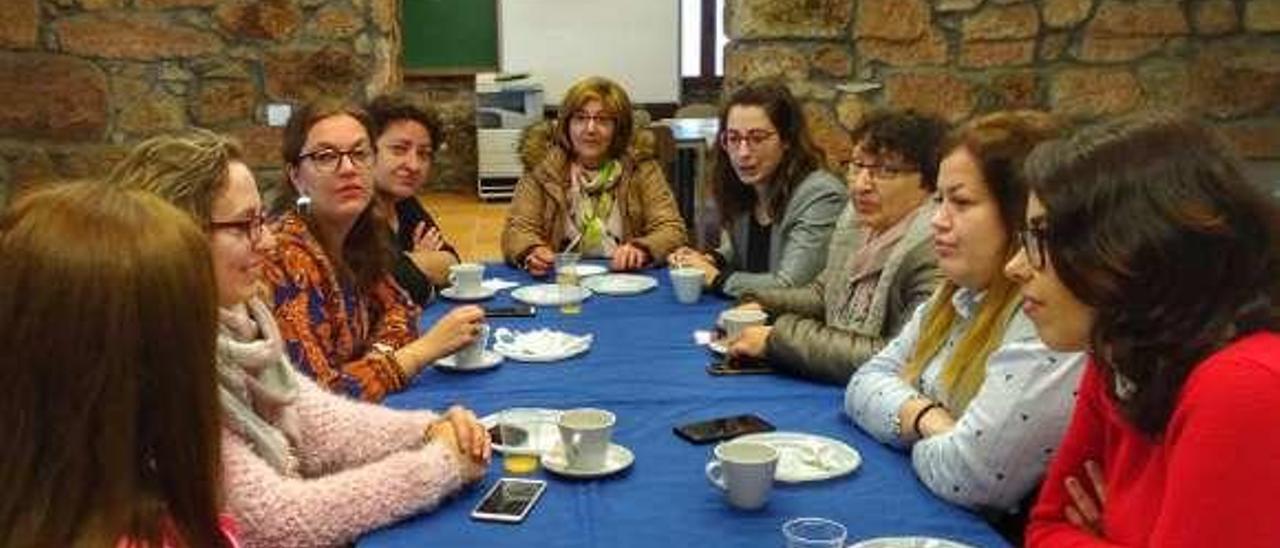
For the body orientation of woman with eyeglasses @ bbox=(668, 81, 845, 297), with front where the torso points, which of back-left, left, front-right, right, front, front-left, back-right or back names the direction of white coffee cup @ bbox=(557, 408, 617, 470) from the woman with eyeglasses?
front-left

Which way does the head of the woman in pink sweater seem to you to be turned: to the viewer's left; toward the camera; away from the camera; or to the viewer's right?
to the viewer's right

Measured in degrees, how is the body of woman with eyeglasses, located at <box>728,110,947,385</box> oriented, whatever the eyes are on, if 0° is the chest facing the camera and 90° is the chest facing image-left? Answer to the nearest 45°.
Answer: approximately 45°

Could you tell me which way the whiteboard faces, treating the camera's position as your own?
facing the viewer

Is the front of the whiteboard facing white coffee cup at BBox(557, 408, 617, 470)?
yes

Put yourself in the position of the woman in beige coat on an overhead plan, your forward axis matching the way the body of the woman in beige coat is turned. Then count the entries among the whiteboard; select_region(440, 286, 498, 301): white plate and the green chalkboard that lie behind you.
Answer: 2

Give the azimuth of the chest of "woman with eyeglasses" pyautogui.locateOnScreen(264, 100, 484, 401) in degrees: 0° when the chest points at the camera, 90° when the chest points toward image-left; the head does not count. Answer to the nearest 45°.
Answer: approximately 315°

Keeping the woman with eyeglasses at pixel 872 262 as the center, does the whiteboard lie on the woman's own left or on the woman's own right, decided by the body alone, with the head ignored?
on the woman's own right

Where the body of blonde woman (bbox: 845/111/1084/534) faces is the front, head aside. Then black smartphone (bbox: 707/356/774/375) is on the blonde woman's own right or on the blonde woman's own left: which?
on the blonde woman's own right

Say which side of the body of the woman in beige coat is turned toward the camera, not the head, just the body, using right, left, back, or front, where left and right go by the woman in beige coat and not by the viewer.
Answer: front

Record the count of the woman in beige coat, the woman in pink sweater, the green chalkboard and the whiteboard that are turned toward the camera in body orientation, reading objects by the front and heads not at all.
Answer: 3

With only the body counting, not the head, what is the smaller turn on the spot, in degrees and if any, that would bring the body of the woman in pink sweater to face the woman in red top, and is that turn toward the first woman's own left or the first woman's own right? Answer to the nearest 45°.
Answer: approximately 45° to the first woman's own right

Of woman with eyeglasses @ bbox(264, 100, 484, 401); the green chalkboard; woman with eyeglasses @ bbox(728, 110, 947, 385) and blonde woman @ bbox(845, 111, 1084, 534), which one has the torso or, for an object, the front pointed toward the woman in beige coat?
the green chalkboard

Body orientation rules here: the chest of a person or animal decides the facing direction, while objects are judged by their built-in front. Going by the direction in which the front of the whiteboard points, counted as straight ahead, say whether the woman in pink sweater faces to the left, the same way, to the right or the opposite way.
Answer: to the left

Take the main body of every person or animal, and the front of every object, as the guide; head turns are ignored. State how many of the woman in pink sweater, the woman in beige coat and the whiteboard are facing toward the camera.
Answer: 2

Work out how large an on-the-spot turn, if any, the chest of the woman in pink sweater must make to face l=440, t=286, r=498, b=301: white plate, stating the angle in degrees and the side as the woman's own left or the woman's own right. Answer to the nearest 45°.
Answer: approximately 90° to the woman's own left

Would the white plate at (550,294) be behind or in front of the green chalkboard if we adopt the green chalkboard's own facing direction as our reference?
in front
